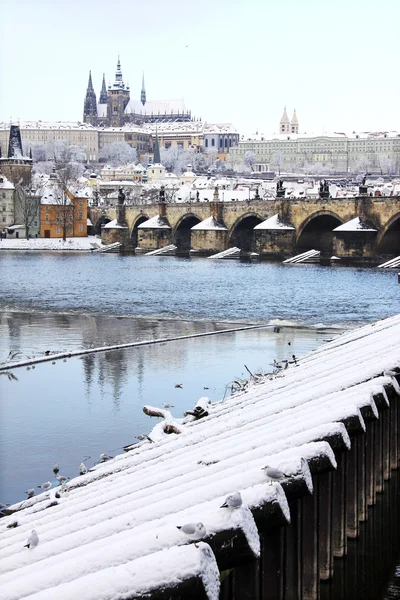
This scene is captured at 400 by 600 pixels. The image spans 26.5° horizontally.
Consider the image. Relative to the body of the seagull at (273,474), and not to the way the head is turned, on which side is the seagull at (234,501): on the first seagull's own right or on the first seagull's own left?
on the first seagull's own left

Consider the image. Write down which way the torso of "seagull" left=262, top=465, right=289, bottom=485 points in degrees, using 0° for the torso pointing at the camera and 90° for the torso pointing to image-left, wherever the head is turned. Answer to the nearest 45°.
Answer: approximately 90°

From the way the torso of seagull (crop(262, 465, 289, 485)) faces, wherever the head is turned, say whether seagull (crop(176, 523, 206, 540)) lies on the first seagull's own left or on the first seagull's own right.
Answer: on the first seagull's own left
